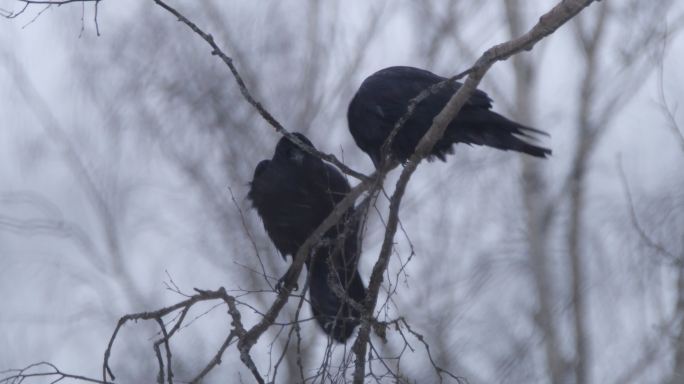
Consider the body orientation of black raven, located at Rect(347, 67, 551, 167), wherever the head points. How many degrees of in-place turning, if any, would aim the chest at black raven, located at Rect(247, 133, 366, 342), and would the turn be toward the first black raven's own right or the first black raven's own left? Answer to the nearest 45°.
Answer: approximately 45° to the first black raven's own right

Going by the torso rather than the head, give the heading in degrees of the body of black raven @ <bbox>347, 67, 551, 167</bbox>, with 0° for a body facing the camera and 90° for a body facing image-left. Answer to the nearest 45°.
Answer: approximately 90°
